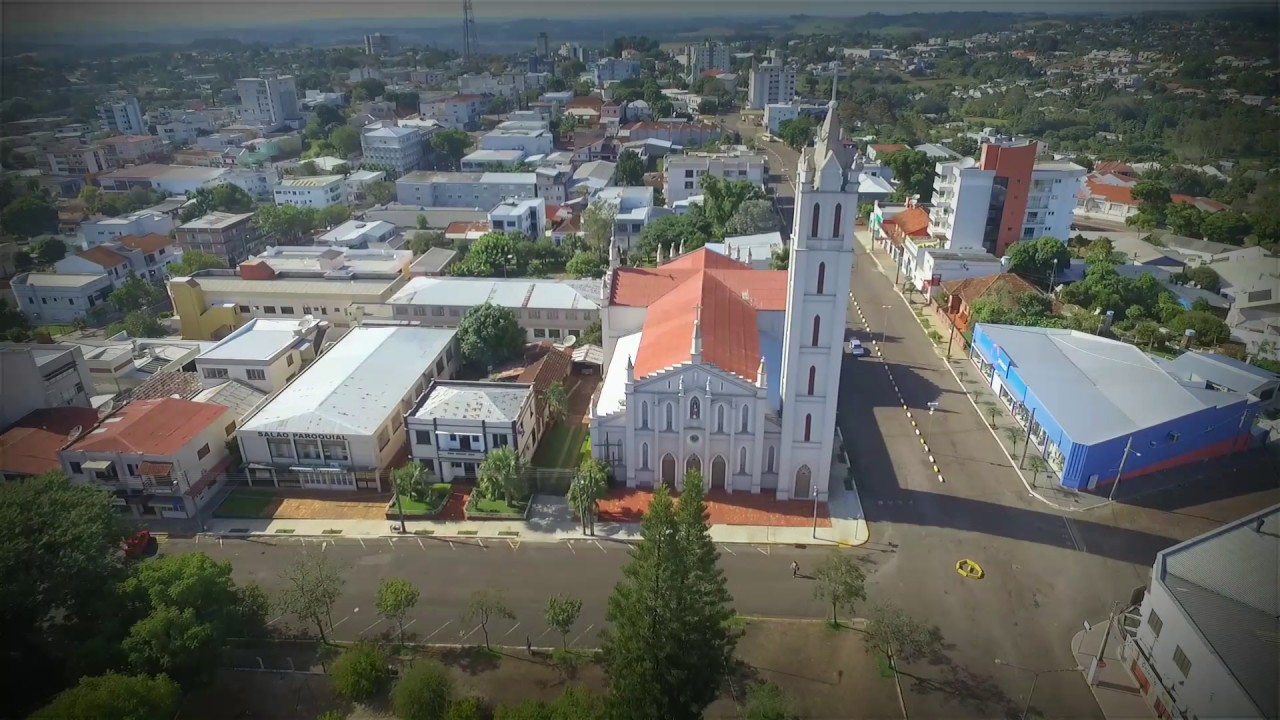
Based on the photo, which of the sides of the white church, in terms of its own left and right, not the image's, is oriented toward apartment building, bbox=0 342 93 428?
right

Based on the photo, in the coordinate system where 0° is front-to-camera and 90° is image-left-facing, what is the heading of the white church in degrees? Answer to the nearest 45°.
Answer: approximately 0°

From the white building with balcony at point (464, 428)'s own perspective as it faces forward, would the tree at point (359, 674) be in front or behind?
in front

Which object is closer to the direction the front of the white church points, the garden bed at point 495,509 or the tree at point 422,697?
the tree

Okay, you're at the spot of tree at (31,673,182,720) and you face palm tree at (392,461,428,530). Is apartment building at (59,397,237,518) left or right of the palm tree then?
left

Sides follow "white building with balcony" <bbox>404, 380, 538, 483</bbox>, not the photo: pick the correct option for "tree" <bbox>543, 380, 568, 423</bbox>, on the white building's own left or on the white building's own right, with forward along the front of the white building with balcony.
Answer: on the white building's own left

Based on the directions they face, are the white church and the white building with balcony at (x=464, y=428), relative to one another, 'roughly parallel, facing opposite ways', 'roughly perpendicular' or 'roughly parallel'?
roughly parallel

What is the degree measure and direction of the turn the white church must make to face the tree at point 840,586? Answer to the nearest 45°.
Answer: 0° — it already faces it

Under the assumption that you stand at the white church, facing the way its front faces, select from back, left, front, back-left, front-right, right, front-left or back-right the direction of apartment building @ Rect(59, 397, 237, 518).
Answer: right

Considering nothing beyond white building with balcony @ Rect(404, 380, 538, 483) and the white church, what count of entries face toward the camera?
2

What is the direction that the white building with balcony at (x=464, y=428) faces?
toward the camera

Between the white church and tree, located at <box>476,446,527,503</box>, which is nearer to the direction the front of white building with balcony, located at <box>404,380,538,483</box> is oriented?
the tree

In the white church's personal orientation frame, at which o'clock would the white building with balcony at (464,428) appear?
The white building with balcony is roughly at 3 o'clock from the white church.

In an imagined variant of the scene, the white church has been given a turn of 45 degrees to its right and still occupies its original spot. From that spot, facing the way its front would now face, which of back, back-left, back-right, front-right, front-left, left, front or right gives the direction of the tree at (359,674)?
front

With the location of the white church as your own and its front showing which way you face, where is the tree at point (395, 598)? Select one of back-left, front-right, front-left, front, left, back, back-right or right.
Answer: front-right

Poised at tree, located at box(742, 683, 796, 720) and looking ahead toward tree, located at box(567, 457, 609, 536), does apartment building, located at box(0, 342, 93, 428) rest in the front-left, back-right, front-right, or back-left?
front-left

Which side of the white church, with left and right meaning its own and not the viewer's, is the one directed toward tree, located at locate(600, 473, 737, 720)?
front
